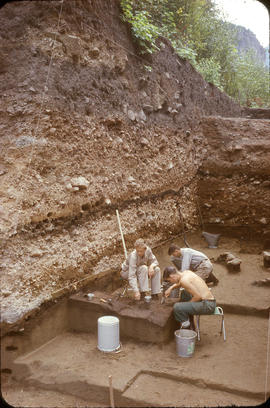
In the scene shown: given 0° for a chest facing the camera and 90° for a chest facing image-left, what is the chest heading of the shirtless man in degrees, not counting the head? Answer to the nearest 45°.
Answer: approximately 90°

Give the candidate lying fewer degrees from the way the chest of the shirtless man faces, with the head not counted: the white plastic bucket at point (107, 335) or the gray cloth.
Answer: the white plastic bucket

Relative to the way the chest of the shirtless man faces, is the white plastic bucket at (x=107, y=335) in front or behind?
in front

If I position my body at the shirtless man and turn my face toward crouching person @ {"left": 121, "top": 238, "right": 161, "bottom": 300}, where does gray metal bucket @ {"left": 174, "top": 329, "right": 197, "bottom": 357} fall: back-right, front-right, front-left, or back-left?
back-left

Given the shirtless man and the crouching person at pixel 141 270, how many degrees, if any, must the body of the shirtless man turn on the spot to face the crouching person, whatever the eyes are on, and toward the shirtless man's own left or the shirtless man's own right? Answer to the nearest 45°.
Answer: approximately 45° to the shirtless man's own right

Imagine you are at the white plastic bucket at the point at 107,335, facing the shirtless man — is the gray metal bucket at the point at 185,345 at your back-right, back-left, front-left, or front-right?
front-right
